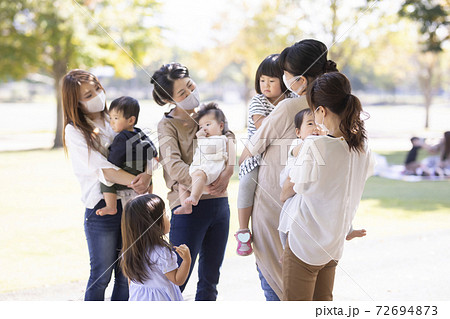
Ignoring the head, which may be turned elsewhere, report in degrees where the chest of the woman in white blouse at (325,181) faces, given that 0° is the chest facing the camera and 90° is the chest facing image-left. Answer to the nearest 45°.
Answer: approximately 135°

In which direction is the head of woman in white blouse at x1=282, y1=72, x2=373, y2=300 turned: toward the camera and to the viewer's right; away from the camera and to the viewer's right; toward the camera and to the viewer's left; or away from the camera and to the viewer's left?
away from the camera and to the viewer's left

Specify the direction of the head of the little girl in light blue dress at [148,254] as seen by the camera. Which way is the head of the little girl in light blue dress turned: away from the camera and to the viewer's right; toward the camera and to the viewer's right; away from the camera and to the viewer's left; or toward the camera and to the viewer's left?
away from the camera and to the viewer's right

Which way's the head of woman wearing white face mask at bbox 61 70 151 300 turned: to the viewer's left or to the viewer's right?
to the viewer's right

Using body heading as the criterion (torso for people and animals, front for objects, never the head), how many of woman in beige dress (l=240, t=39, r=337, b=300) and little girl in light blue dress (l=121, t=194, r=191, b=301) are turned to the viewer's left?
1

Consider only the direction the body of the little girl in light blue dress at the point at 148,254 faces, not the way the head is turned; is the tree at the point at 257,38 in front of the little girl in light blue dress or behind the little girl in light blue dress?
in front

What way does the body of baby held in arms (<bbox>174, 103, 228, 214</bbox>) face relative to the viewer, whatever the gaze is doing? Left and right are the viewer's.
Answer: facing the viewer and to the left of the viewer

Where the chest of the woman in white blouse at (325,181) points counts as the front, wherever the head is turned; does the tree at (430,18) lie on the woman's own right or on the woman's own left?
on the woman's own right

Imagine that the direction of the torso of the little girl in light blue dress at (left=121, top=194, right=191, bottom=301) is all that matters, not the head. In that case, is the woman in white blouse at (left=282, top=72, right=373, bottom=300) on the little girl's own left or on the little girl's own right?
on the little girl's own right

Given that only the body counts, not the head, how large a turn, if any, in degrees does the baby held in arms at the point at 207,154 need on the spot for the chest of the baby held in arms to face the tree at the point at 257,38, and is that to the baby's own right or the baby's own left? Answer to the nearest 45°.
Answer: approximately 135° to the baby's own right

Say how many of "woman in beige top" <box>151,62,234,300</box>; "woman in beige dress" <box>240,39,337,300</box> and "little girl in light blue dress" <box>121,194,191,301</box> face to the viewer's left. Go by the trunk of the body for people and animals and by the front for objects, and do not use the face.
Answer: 1

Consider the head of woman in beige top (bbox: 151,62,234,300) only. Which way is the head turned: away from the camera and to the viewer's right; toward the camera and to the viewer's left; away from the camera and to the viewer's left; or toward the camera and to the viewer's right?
toward the camera and to the viewer's right

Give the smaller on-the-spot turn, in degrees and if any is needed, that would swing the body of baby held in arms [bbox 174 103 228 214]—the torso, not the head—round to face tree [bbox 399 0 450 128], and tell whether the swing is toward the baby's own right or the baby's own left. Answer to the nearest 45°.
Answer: approximately 180°
